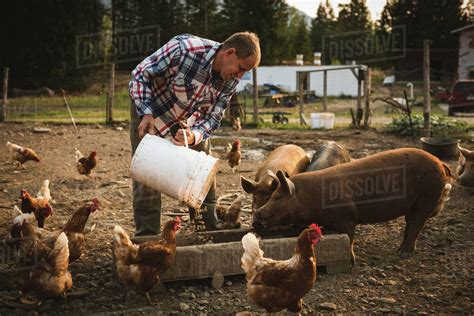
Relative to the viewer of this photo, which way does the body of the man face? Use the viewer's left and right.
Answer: facing the viewer and to the right of the viewer

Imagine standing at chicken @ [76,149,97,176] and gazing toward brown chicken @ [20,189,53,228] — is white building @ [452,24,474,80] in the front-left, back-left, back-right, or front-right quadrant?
back-left

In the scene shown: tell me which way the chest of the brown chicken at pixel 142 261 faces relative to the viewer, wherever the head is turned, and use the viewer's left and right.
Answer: facing to the right of the viewer

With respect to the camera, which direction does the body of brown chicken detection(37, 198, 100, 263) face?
to the viewer's right

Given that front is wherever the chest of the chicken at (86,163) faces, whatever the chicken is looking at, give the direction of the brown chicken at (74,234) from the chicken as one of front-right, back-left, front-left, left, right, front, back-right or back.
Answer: right

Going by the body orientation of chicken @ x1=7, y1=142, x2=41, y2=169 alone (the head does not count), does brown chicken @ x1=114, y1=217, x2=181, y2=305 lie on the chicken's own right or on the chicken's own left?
on the chicken's own right

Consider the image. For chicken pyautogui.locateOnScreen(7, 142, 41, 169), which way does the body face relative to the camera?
to the viewer's right

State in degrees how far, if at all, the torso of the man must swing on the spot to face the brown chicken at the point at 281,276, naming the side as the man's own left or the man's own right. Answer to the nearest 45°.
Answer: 0° — they already face it

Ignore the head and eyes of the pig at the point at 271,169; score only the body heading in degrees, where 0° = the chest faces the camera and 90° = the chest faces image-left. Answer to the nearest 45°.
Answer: approximately 45°
